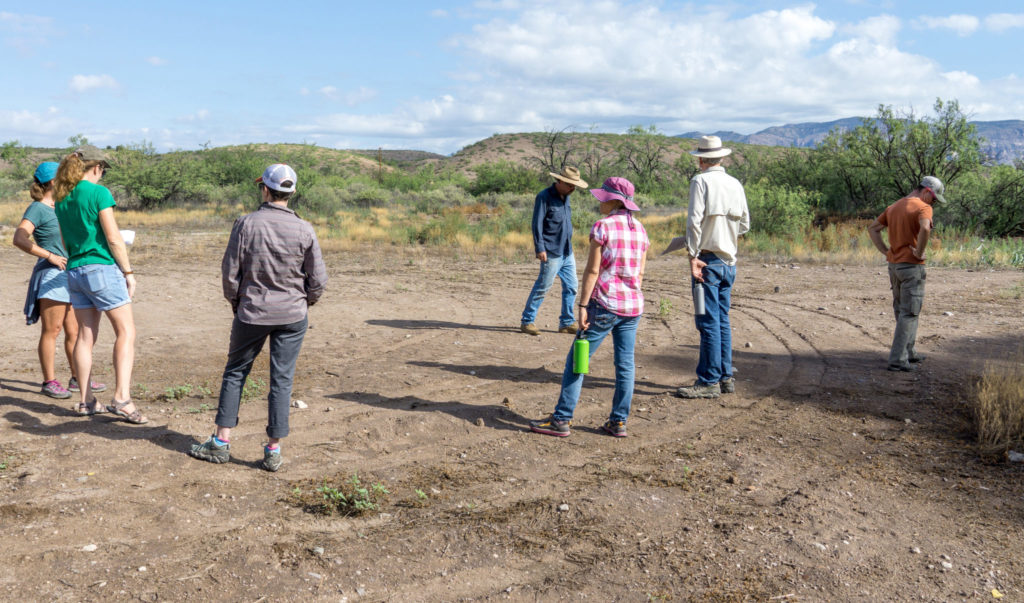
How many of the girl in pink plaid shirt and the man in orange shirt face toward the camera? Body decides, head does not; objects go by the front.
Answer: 0

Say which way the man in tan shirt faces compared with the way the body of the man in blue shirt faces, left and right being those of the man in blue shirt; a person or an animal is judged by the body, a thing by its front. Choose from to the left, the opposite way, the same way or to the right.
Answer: the opposite way

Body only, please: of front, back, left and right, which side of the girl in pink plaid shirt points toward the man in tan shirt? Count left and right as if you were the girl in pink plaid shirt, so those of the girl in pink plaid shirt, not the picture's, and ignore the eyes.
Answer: right

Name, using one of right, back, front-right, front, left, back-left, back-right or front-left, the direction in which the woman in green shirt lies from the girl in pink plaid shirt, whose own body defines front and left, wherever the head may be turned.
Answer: front-left

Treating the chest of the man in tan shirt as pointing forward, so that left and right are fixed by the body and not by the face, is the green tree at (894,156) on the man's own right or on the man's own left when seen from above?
on the man's own right

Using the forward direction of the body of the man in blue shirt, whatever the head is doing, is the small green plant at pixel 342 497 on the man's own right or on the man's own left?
on the man's own right

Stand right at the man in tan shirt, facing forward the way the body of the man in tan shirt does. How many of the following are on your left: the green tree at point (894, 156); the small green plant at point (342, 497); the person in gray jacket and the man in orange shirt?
2

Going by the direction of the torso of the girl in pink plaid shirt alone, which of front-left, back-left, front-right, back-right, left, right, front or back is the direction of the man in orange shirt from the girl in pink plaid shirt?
right

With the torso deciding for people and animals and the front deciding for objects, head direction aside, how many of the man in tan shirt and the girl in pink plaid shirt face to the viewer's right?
0

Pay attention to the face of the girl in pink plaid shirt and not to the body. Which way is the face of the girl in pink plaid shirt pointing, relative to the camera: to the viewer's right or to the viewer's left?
to the viewer's left
